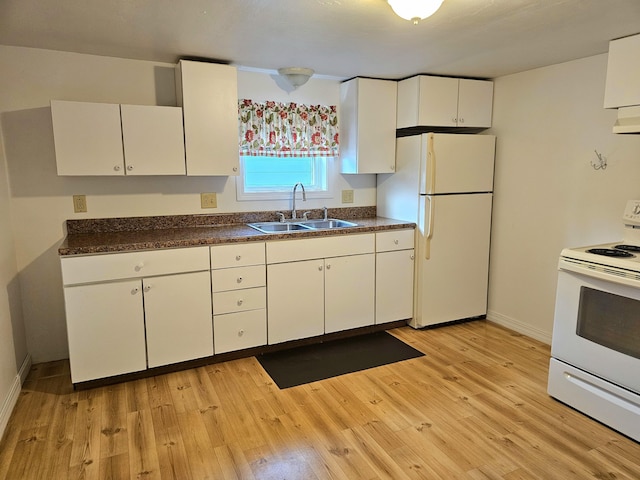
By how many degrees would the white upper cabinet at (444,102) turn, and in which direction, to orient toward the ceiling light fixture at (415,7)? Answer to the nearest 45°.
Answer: approximately 45° to its right

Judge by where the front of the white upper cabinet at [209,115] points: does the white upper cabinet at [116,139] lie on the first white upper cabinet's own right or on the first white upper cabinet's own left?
on the first white upper cabinet's own right

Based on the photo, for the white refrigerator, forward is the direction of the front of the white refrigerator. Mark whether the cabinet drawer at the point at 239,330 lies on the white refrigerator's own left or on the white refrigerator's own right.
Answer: on the white refrigerator's own right

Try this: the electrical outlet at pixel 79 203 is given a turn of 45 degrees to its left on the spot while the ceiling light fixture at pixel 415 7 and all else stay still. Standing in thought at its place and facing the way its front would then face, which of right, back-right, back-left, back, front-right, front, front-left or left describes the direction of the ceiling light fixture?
front

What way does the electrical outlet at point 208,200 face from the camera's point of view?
toward the camera

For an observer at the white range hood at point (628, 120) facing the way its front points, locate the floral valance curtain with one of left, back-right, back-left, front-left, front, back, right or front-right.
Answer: front-right

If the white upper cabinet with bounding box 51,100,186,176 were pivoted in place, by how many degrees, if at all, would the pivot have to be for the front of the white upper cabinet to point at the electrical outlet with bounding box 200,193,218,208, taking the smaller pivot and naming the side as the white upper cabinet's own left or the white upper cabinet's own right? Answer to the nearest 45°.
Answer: approximately 135° to the white upper cabinet's own left

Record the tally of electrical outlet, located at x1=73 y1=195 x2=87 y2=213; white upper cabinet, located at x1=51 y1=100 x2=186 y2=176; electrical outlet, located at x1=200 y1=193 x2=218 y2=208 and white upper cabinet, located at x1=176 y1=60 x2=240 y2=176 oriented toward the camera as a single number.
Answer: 4

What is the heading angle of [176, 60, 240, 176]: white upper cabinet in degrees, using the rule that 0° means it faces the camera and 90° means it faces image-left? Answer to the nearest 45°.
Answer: approximately 0°

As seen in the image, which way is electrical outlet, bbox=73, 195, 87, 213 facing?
toward the camera

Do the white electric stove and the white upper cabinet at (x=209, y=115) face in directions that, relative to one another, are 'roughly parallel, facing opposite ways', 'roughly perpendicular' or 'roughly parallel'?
roughly perpendicular

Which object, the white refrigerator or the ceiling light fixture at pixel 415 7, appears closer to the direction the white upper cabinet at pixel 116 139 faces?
the ceiling light fixture

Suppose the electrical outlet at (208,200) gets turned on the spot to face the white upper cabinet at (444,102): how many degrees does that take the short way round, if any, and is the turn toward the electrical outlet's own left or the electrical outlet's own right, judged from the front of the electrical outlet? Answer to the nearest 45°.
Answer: approximately 90° to the electrical outlet's own left

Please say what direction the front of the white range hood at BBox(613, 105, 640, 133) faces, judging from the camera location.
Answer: facing the viewer and to the left of the viewer

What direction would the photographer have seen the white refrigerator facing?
facing the viewer and to the right of the viewer
